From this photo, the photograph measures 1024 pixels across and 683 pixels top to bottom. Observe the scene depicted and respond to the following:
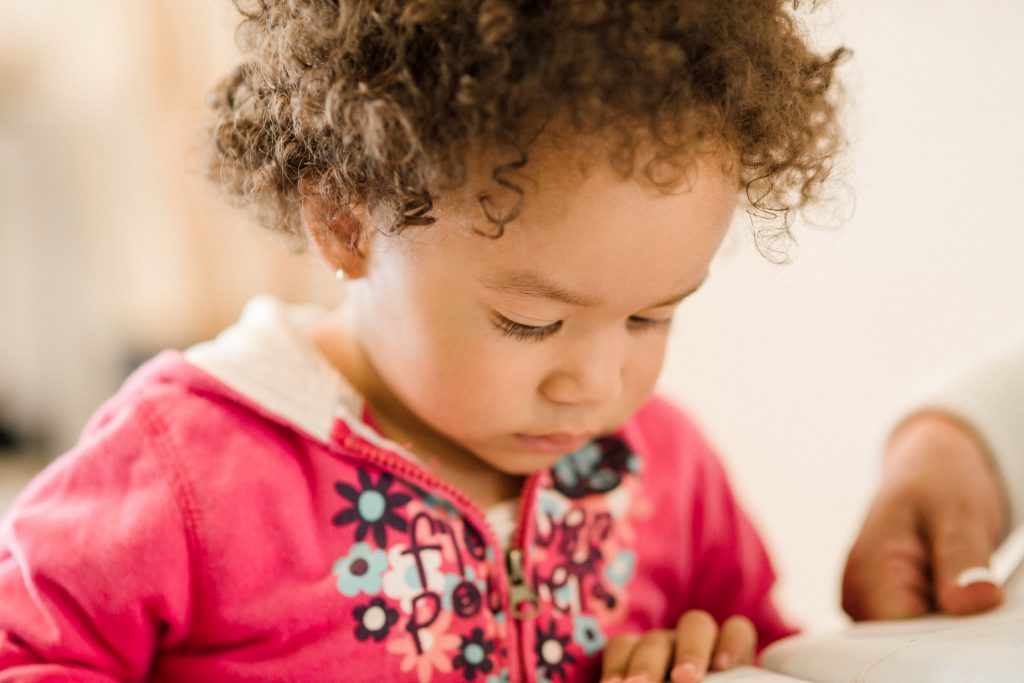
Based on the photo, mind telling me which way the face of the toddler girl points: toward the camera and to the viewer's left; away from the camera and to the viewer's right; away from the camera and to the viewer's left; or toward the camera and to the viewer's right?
toward the camera and to the viewer's right

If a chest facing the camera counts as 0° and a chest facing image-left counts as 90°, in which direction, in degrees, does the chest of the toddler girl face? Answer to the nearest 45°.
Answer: approximately 315°
